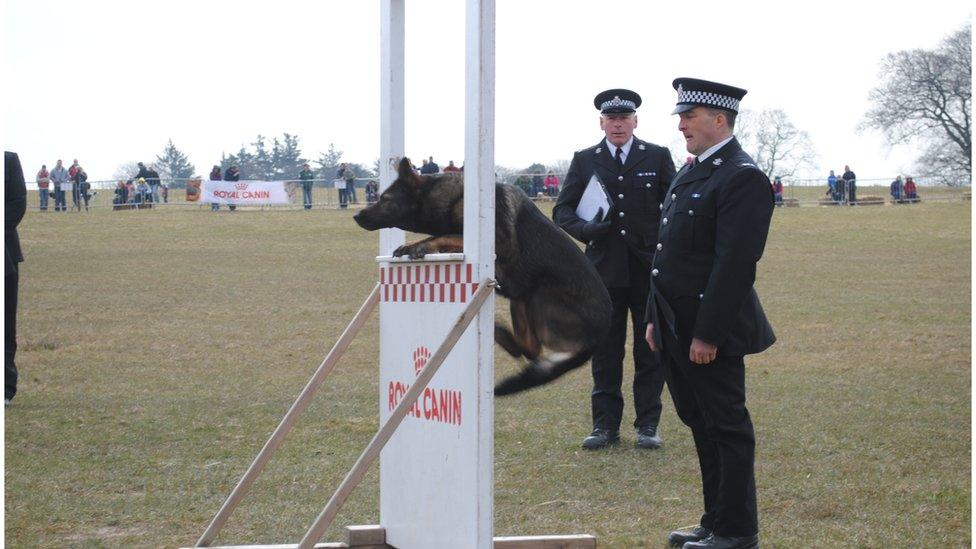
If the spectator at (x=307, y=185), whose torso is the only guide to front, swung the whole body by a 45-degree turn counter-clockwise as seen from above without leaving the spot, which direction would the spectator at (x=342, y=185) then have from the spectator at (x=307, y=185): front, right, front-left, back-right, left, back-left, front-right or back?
front

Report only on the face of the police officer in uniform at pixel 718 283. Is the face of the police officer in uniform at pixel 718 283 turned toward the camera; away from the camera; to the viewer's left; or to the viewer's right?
to the viewer's left

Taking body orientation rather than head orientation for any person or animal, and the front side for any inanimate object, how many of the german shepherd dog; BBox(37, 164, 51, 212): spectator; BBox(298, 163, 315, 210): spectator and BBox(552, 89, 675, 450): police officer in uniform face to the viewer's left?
1

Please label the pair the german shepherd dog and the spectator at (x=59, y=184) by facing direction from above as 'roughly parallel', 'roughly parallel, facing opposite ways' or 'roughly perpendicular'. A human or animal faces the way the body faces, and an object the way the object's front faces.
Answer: roughly perpendicular

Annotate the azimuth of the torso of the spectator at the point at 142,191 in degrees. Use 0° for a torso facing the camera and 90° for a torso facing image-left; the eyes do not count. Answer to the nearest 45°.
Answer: approximately 0°

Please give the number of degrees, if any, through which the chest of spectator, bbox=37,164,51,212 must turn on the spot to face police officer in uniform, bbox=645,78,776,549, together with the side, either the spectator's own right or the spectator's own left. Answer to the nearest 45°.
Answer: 0° — they already face them

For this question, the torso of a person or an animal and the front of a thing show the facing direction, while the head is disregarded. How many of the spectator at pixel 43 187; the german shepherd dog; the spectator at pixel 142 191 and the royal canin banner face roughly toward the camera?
3

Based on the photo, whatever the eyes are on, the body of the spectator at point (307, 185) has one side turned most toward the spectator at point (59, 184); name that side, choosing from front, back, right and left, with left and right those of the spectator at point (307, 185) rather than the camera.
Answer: right

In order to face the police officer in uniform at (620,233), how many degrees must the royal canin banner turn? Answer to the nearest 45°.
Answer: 0° — it already faces them

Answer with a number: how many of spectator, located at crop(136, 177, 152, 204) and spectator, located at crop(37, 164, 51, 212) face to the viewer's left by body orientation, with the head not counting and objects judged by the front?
0

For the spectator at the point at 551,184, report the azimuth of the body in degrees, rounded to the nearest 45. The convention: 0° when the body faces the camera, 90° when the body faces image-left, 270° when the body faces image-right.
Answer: approximately 0°

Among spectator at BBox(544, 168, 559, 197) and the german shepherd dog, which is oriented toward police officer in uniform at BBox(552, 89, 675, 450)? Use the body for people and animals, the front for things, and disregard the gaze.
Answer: the spectator

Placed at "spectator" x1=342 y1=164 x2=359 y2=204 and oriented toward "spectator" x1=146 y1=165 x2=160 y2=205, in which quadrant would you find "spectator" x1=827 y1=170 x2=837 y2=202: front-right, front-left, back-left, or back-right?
back-right
